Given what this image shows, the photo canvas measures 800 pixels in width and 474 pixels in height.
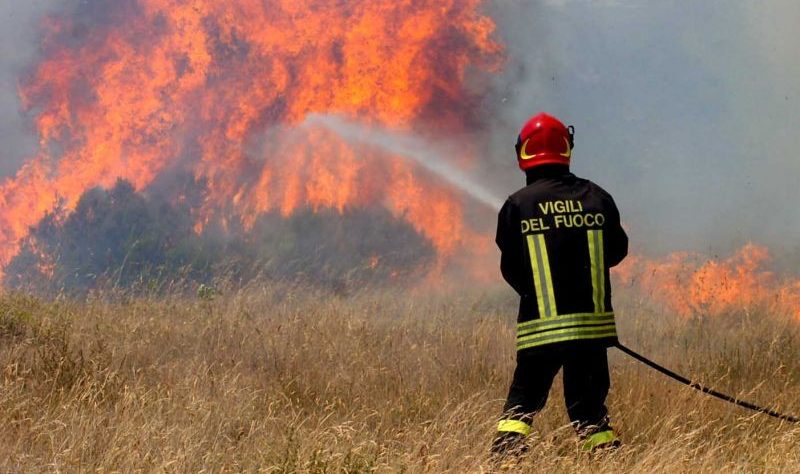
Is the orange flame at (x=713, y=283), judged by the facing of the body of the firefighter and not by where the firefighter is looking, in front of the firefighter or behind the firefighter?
in front

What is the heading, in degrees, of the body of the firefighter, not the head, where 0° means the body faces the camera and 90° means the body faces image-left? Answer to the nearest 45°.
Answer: approximately 180°

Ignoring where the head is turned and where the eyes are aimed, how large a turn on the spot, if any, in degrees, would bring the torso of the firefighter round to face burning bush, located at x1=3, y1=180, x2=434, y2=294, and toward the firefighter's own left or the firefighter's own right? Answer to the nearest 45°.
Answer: approximately 45° to the firefighter's own left
